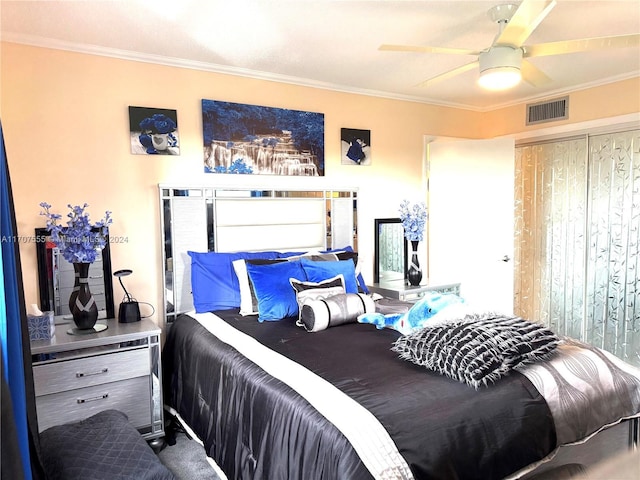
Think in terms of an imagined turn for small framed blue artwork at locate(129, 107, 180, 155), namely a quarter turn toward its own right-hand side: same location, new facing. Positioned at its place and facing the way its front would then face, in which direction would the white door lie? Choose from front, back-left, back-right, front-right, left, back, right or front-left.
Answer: back

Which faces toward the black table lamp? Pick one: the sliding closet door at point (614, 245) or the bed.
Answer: the sliding closet door

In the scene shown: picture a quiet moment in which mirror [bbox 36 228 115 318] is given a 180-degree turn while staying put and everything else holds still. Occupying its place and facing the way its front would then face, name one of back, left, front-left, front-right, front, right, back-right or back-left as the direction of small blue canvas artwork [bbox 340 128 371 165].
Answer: right

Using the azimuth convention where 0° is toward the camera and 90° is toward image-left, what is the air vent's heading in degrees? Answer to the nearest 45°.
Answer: approximately 45°

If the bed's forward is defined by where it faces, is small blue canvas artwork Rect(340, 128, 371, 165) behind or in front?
behind

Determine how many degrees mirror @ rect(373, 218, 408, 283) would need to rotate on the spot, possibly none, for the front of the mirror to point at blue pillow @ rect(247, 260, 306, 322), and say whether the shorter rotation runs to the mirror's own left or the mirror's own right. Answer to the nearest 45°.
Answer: approximately 90° to the mirror's own right

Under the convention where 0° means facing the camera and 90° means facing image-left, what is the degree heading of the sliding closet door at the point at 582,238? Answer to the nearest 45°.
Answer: approximately 45°

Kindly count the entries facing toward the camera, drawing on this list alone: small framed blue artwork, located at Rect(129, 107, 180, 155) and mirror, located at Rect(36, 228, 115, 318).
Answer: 2
